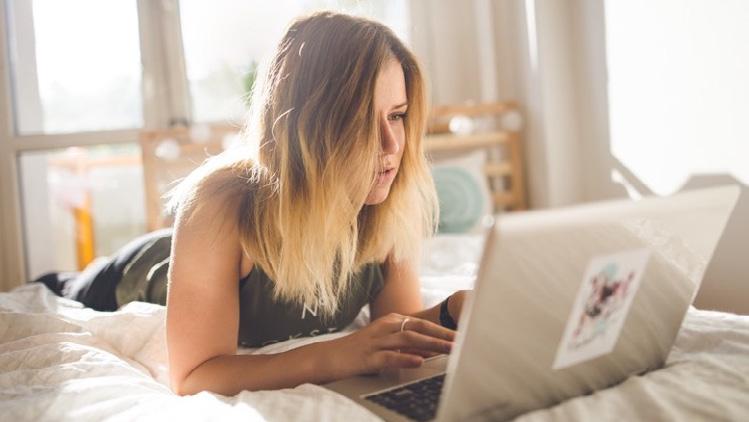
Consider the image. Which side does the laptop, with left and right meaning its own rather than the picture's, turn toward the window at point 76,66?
front

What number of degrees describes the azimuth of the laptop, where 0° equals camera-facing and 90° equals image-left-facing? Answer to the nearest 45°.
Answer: approximately 135°

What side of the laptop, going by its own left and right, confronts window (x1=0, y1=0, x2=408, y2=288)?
front

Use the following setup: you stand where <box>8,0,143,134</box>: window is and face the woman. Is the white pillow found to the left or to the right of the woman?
left

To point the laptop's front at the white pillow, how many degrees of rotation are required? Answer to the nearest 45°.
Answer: approximately 45° to its right

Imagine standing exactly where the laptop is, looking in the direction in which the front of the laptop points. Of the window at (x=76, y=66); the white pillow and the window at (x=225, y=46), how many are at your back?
0

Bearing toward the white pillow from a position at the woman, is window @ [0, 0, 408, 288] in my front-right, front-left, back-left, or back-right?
front-left
